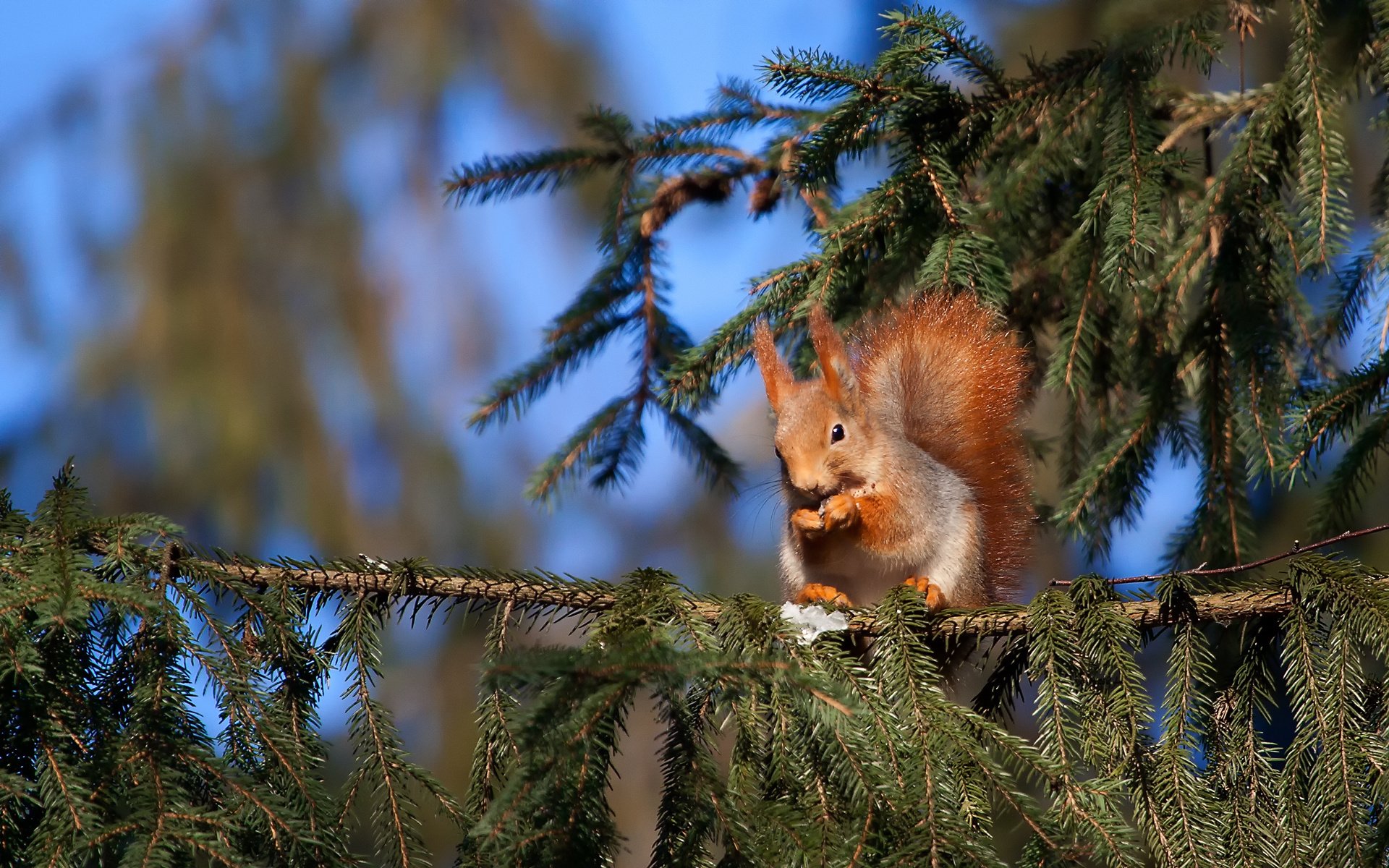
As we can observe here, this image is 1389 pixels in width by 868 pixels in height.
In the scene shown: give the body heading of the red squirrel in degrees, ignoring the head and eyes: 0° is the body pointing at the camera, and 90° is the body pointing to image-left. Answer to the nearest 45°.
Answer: approximately 45°
